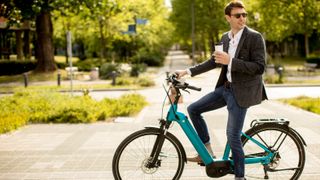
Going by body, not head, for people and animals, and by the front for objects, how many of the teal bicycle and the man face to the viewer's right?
0

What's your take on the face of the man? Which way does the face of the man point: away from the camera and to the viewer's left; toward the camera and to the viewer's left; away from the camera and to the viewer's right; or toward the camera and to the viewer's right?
toward the camera and to the viewer's right

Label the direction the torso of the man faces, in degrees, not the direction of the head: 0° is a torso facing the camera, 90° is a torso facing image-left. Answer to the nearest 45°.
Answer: approximately 45°

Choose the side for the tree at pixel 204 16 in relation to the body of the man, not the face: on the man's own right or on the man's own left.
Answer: on the man's own right

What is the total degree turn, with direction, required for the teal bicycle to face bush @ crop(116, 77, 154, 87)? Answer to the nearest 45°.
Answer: approximately 90° to its right

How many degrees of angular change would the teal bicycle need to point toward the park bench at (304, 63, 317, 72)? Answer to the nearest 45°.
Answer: approximately 90° to its right

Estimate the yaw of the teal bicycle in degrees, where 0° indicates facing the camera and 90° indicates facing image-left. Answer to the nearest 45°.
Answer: approximately 90°

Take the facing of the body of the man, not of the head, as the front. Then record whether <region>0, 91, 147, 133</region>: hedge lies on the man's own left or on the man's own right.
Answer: on the man's own right
